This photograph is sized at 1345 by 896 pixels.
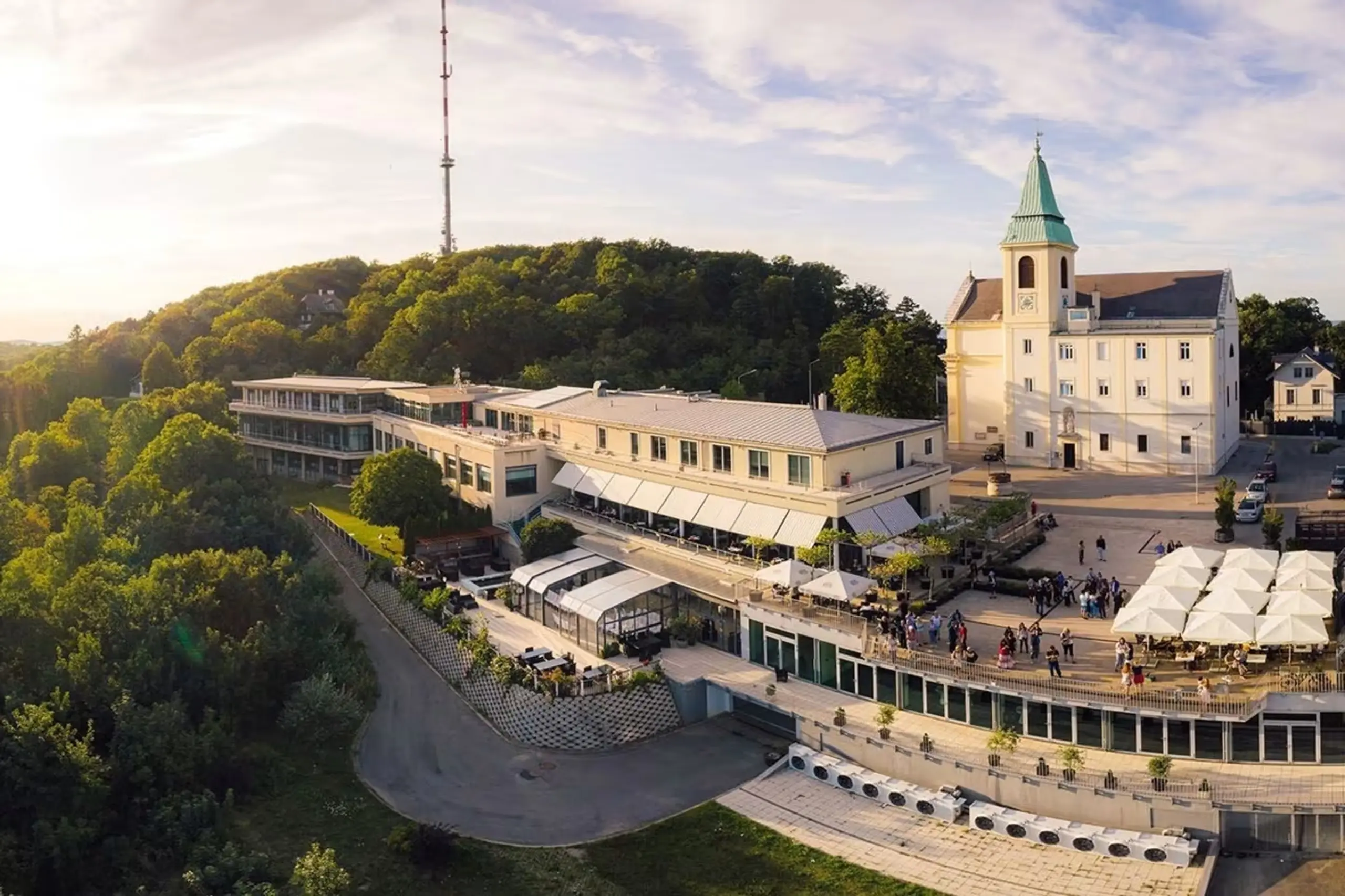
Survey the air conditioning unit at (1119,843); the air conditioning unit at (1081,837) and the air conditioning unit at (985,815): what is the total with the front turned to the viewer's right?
0

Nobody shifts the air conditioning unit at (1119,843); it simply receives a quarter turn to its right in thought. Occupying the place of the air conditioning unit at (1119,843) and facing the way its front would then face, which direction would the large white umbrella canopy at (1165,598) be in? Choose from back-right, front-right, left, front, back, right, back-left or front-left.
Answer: front-right

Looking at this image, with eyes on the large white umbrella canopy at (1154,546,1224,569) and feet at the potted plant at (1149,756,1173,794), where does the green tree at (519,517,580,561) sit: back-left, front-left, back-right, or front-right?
front-left

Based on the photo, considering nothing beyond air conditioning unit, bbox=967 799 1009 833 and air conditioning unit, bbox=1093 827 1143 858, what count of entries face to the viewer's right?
0

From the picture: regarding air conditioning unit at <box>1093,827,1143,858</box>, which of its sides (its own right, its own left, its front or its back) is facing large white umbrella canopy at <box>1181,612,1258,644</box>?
back

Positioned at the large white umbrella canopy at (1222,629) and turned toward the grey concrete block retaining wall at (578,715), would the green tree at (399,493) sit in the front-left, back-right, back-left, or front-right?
front-right

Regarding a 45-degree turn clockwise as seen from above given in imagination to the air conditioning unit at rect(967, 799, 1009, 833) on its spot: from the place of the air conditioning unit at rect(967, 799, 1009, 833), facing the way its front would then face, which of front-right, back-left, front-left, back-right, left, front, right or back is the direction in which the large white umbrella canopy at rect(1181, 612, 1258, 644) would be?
back-right

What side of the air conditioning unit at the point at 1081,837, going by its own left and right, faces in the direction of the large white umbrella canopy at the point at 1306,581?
back

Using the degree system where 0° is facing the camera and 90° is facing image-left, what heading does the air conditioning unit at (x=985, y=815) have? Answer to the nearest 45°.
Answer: approximately 45°

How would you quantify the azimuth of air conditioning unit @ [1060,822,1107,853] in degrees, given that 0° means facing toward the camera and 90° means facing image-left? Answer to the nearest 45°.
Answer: approximately 45°

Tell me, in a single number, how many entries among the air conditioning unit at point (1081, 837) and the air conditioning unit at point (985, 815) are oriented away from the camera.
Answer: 0

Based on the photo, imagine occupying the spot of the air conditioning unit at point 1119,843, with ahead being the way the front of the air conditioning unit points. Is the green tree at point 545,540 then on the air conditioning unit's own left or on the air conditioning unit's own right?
on the air conditioning unit's own right

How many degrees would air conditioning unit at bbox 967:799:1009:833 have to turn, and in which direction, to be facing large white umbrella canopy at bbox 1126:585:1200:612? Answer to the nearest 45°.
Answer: approximately 180°

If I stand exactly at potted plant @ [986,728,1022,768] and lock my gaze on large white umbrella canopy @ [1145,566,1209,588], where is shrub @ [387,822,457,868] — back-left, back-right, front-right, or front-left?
back-left
